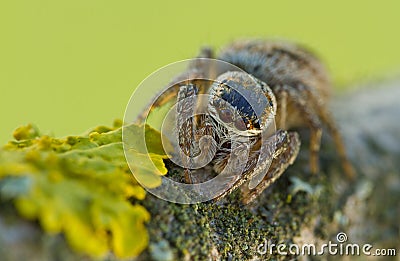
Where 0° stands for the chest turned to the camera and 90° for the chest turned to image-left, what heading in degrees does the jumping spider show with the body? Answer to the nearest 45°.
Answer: approximately 45°

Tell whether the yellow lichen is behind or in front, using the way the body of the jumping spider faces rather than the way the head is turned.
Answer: in front
